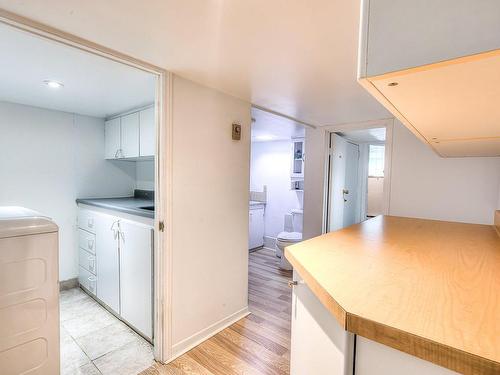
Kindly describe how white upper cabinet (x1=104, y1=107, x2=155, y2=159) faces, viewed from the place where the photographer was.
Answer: facing the viewer and to the left of the viewer

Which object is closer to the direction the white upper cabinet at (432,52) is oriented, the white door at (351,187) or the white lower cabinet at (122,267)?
the white lower cabinet

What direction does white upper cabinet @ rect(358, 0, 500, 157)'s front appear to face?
to the viewer's left

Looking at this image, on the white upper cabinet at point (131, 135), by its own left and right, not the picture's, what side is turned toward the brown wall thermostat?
left

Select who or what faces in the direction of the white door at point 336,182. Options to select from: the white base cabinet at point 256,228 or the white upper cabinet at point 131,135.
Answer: the white base cabinet

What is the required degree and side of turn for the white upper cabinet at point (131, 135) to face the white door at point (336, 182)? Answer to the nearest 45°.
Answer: approximately 135° to its left

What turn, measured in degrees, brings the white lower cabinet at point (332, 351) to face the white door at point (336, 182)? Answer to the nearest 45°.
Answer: approximately 135° to its right

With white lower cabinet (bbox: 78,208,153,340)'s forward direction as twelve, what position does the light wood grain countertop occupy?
The light wood grain countertop is roughly at 10 o'clock from the white lower cabinet.

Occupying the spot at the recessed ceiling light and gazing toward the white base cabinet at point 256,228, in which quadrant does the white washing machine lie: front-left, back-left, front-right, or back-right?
back-right

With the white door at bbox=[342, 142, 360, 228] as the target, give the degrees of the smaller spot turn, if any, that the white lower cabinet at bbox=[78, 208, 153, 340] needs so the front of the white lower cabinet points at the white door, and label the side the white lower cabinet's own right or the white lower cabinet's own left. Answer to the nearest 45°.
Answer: approximately 135° to the white lower cabinet's own left

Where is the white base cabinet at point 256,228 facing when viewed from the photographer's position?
facing the viewer and to the right of the viewer

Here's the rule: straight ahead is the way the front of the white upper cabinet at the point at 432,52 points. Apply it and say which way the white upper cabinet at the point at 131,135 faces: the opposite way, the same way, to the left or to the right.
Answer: to the left

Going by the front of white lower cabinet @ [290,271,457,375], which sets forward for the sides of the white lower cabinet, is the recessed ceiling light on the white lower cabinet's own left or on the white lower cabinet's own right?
on the white lower cabinet's own right

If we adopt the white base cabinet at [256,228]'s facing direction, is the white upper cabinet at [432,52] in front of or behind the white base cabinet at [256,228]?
in front

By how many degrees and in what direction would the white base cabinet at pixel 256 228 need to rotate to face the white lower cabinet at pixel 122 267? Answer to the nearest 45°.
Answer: approximately 90° to its right

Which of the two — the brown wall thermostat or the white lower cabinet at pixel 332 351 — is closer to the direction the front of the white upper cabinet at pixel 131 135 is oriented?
the white lower cabinet

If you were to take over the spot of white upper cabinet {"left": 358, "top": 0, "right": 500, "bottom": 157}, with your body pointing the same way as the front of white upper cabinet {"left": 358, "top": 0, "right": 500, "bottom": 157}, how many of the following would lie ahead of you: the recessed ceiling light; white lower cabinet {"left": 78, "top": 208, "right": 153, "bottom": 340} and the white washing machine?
3

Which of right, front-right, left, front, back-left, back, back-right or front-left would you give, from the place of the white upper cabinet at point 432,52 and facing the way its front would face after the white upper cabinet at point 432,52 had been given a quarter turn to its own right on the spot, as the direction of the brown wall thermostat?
front-left

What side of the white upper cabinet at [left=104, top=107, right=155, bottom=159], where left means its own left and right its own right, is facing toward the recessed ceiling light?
front
